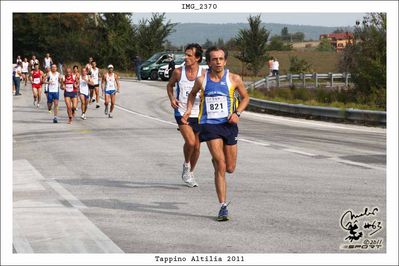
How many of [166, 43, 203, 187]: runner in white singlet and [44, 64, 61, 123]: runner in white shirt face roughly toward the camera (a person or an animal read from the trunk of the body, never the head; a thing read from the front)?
2

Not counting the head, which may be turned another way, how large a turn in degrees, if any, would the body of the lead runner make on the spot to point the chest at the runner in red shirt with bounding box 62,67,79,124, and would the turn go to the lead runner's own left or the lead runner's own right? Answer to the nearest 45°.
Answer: approximately 180°

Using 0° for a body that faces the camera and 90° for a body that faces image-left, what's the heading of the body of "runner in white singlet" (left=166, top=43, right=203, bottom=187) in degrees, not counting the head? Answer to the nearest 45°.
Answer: approximately 0°

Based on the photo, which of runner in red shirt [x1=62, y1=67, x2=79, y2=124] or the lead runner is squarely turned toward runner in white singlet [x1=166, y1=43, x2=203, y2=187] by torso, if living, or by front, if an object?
the runner in red shirt

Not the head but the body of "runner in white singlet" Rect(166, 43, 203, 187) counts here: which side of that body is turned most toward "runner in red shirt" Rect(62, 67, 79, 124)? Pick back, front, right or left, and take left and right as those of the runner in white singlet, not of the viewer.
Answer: back

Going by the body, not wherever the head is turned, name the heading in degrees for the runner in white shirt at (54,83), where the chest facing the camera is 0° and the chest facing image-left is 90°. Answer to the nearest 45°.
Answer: approximately 0°
